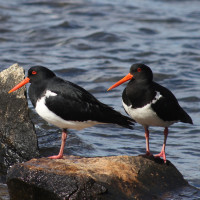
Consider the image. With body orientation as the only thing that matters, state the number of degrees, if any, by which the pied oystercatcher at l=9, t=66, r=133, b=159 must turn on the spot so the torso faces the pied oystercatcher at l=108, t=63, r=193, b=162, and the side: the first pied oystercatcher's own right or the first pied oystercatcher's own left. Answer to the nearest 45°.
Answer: approximately 180°

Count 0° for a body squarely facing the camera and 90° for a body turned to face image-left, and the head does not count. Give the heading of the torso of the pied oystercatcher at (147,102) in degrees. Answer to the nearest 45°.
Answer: approximately 45°

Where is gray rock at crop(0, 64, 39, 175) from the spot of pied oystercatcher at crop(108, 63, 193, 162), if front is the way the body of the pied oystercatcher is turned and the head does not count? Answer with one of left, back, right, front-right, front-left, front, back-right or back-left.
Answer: front-right

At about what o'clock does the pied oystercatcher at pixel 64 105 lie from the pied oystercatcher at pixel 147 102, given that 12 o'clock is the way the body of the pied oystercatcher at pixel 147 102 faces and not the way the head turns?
the pied oystercatcher at pixel 64 105 is roughly at 1 o'clock from the pied oystercatcher at pixel 147 102.

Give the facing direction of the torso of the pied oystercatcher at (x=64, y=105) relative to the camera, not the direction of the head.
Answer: to the viewer's left

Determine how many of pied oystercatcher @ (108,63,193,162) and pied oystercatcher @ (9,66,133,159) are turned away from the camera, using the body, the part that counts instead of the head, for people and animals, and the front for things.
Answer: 0
